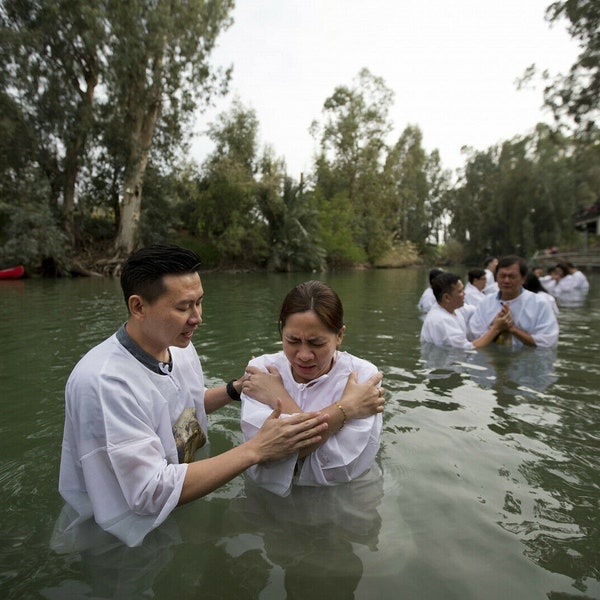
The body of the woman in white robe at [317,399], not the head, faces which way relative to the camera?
toward the camera

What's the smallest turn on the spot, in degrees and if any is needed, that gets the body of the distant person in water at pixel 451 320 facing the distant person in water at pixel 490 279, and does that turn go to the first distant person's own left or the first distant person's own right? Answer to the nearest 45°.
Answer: approximately 90° to the first distant person's own left

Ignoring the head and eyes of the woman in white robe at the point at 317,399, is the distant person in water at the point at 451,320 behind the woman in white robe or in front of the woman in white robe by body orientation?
behind

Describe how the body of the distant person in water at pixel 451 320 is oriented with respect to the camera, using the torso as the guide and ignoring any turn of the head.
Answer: to the viewer's right

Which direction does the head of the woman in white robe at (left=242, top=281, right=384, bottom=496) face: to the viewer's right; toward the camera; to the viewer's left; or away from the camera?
toward the camera

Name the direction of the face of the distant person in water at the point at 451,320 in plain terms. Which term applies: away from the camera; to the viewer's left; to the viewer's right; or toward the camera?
to the viewer's right

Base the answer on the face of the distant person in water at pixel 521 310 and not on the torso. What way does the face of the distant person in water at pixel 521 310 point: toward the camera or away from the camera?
toward the camera

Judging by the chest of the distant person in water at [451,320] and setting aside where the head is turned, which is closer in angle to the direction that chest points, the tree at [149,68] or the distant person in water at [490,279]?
the distant person in water

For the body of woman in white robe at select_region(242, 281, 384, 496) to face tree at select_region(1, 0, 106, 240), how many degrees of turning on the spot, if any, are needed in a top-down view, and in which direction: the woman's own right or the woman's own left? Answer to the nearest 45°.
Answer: approximately 135° to the woman's own right

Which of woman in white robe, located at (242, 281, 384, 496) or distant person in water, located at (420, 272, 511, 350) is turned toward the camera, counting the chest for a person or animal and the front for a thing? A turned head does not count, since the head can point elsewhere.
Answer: the woman in white robe
